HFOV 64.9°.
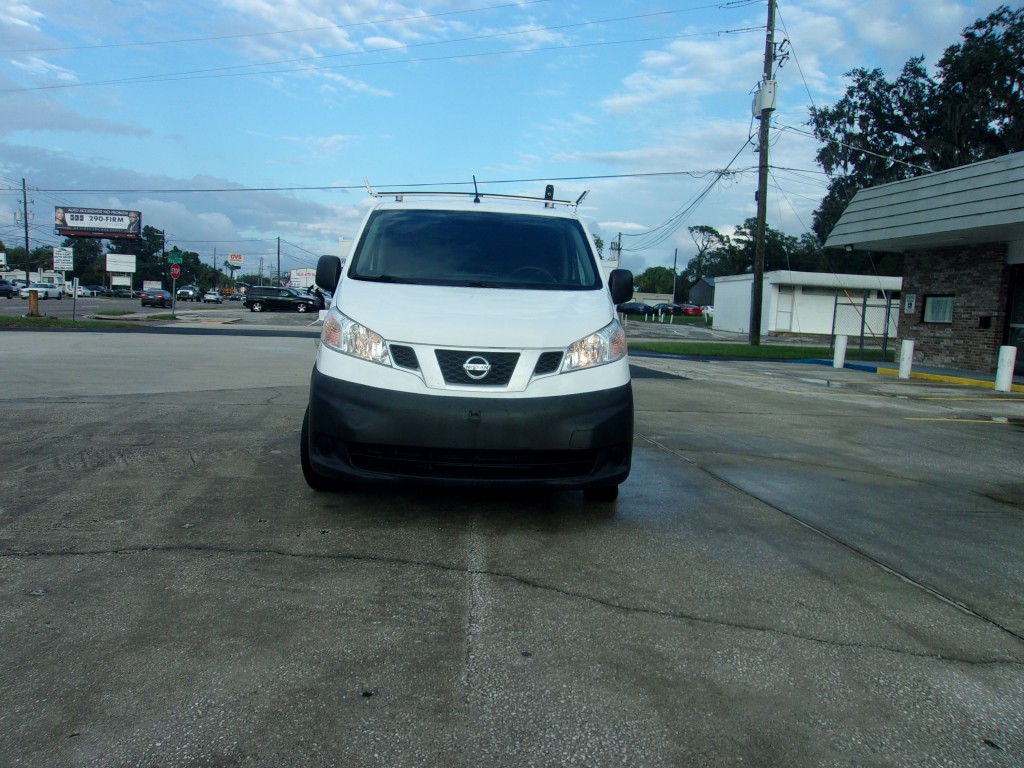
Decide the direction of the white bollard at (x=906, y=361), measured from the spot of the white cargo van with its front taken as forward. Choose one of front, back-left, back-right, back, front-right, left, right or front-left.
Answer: back-left

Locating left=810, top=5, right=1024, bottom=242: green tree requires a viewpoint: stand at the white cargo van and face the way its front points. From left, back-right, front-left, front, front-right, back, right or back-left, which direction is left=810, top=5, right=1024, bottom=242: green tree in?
back-left

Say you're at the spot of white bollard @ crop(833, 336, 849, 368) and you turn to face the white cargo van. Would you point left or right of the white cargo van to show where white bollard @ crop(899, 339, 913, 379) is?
left

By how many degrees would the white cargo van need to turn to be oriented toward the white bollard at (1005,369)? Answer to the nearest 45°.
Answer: approximately 135° to its left

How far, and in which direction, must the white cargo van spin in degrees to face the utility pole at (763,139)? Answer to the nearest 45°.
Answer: approximately 135° to its left

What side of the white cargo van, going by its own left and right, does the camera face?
front

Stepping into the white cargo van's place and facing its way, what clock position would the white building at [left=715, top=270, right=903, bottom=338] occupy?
The white building is roughly at 7 o'clock from the white cargo van.
